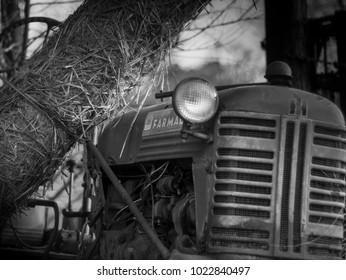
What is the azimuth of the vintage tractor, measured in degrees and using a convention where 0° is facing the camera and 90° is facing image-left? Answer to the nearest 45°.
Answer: approximately 315°

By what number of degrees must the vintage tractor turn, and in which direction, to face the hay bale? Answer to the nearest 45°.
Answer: approximately 135° to its right

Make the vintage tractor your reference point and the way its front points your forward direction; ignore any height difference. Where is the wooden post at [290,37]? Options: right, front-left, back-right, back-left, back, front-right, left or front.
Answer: back-left
